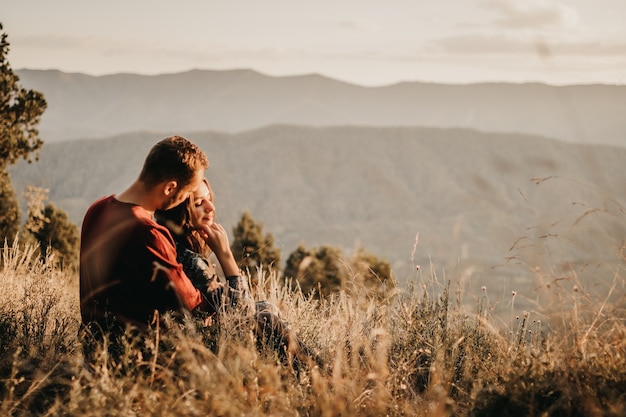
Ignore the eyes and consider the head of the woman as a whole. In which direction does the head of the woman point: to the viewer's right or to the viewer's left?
to the viewer's right

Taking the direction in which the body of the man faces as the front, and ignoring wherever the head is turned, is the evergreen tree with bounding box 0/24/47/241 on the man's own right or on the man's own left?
on the man's own left

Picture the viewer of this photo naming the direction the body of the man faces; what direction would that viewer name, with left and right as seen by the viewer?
facing away from the viewer and to the right of the viewer

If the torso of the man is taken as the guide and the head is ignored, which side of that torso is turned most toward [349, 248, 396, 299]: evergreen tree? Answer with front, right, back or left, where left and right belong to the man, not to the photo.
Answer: front

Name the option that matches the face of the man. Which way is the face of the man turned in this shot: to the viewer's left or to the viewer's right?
to the viewer's right

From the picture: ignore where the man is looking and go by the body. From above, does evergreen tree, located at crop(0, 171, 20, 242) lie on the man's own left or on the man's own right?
on the man's own left
